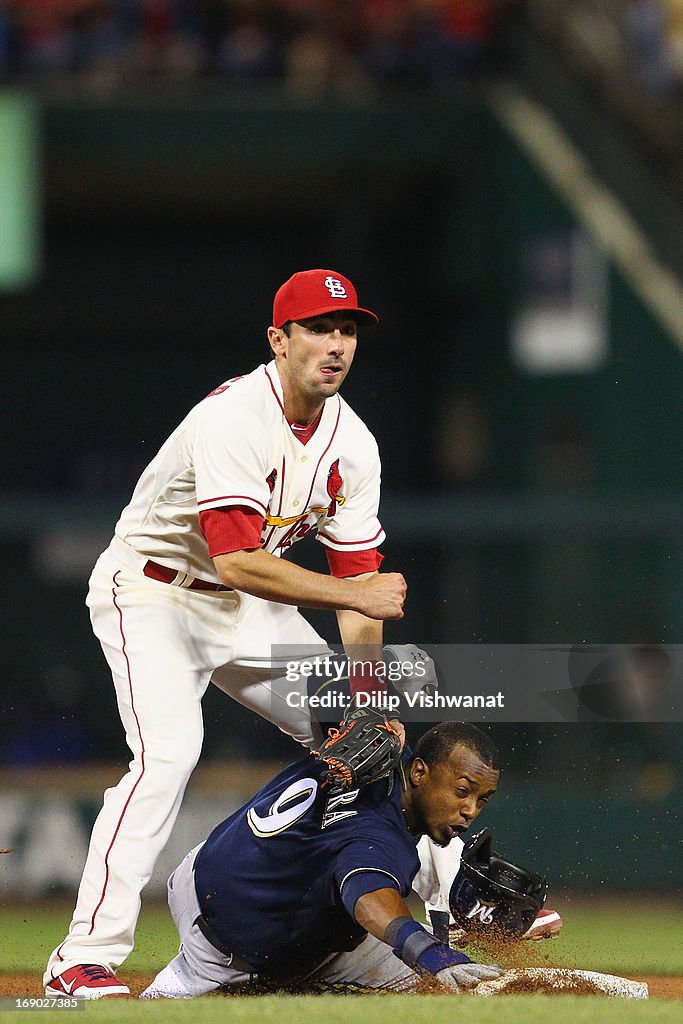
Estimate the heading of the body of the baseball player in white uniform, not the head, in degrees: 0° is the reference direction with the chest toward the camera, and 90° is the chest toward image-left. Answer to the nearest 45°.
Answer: approximately 315°
